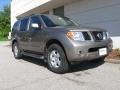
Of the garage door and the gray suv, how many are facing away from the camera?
0

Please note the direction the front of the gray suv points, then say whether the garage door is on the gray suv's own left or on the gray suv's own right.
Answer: on the gray suv's own left

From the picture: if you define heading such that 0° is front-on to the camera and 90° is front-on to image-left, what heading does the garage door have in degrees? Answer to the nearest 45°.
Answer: approximately 45°

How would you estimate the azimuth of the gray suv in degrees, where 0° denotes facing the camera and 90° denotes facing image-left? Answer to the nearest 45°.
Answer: approximately 315°

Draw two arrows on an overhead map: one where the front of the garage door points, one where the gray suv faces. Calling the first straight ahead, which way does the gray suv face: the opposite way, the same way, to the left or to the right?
to the left

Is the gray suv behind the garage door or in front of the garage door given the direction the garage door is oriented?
in front
